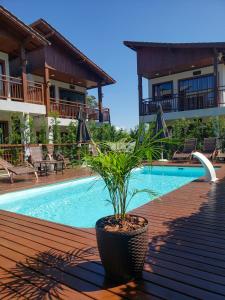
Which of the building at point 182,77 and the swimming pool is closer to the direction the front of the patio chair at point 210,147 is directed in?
the swimming pool

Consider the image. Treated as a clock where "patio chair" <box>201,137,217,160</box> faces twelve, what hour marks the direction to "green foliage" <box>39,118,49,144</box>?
The green foliage is roughly at 1 o'clock from the patio chair.

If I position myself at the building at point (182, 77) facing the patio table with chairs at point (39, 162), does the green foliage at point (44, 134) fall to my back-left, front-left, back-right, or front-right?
front-right

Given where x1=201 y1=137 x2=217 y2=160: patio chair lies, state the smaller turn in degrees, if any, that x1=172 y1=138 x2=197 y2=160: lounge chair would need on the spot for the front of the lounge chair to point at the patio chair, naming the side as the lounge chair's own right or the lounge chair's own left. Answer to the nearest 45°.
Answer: approximately 135° to the lounge chair's own left

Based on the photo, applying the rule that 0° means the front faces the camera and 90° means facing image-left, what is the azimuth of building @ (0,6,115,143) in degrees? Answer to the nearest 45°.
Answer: approximately 315°

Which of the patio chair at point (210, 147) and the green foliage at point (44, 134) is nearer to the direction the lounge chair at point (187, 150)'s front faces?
the green foliage

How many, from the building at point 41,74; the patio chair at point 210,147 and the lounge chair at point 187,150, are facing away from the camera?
0

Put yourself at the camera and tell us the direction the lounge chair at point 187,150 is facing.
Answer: facing the viewer and to the left of the viewer

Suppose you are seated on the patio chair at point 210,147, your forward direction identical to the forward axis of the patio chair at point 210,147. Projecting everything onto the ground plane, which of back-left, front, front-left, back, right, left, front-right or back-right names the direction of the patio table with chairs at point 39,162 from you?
front

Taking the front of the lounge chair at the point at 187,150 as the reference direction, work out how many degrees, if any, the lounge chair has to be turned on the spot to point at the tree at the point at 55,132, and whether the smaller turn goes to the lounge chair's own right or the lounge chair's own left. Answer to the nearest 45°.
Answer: approximately 45° to the lounge chair's own right

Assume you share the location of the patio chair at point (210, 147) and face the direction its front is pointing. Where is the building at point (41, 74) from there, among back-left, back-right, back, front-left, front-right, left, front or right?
front-right

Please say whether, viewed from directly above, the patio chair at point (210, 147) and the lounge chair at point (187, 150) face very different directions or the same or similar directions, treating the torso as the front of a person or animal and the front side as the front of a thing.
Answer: same or similar directions

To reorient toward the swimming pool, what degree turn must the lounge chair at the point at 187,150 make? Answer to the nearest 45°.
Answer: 0° — it already faces it

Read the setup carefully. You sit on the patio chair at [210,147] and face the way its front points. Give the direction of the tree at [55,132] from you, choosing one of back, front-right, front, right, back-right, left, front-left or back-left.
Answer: front-right
